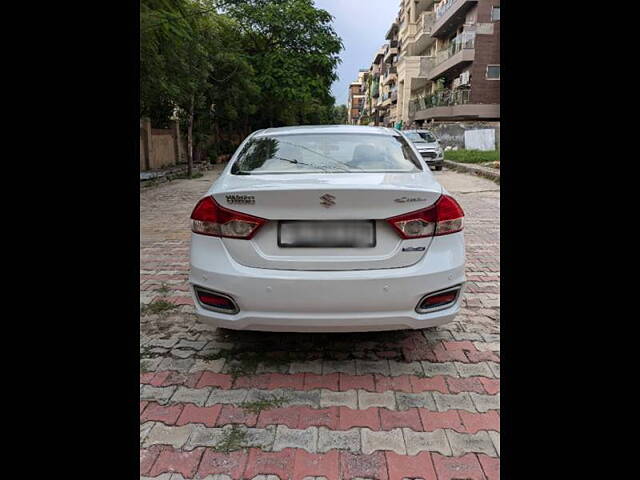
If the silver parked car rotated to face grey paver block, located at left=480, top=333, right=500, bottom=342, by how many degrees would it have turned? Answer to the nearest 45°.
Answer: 0° — it already faces it

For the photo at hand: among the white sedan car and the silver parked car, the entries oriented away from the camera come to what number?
1

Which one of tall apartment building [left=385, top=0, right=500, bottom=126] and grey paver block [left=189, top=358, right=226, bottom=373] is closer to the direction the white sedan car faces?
the tall apartment building

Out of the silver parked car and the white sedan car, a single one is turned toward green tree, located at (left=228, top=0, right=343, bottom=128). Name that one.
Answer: the white sedan car

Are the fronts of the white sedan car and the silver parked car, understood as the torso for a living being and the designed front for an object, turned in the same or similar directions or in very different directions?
very different directions

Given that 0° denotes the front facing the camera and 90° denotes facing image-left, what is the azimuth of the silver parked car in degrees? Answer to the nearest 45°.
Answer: approximately 0°

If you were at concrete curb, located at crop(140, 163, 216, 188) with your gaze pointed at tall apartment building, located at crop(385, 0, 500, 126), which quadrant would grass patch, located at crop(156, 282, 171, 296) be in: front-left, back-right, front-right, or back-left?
back-right

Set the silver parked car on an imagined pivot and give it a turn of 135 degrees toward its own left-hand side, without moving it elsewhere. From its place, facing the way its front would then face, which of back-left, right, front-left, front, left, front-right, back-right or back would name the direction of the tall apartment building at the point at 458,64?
front-left

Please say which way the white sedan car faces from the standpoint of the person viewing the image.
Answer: facing away from the viewer

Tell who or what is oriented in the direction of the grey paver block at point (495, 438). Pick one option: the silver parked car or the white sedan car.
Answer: the silver parked car

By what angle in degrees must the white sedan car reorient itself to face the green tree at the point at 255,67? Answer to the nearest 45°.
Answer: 0° — it already faces it
